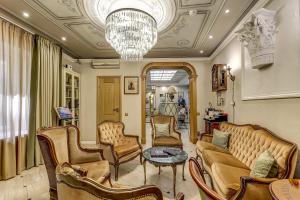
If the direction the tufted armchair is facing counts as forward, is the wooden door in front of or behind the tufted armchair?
behind

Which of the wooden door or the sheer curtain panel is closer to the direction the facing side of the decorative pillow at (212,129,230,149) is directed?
the sheer curtain panel

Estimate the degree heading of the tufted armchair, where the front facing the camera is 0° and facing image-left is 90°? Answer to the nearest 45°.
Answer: approximately 315°

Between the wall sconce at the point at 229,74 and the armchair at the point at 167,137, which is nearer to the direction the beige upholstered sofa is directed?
the armchair

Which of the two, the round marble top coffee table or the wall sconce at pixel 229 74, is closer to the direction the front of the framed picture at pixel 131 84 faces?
the round marble top coffee table

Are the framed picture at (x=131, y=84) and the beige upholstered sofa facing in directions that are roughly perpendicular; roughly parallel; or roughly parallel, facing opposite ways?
roughly perpendicular

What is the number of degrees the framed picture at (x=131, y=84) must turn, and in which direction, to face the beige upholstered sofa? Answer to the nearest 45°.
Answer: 0° — it already faces it
